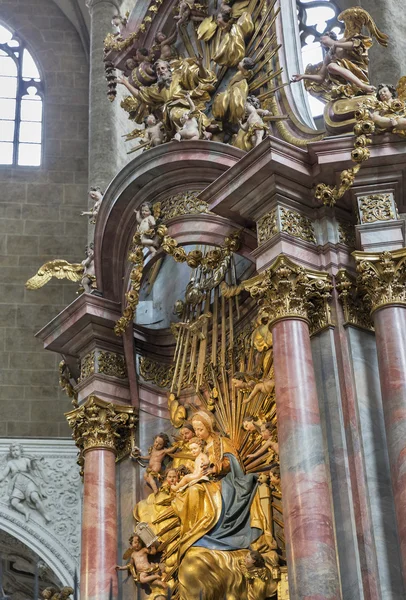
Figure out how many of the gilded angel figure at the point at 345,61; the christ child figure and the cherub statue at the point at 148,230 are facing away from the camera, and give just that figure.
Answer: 0

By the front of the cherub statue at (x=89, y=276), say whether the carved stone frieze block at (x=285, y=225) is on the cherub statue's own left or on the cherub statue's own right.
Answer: on the cherub statue's own left

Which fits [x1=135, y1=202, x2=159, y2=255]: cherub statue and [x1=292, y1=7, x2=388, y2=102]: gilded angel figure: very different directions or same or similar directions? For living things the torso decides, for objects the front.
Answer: same or similar directions

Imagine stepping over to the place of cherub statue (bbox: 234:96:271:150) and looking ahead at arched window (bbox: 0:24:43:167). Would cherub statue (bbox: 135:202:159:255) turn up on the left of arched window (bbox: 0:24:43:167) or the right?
left

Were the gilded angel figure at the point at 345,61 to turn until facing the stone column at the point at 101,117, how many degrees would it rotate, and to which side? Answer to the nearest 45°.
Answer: approximately 90° to its right
